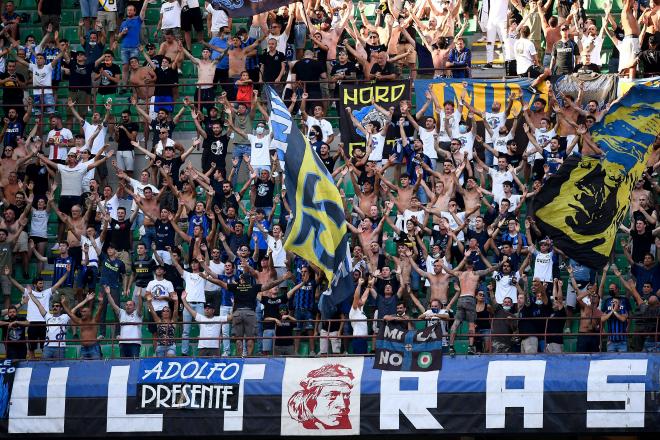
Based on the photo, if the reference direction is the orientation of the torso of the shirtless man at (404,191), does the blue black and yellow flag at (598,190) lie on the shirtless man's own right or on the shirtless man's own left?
on the shirtless man's own left

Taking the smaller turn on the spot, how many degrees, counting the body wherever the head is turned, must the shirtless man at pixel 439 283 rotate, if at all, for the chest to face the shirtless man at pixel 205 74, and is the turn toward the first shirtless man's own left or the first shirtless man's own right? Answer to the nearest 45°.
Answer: approximately 135° to the first shirtless man's own right

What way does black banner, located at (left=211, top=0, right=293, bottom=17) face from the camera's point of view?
toward the camera

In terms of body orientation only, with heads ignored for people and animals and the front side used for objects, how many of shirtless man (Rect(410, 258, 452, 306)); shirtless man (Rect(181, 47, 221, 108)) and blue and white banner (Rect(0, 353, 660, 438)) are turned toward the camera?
3

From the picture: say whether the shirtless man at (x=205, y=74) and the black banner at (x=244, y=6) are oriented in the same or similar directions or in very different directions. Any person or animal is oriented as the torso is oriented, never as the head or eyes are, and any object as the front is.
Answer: same or similar directions

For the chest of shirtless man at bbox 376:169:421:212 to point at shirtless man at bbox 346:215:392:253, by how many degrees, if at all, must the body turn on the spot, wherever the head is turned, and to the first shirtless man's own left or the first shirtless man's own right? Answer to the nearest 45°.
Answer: approximately 45° to the first shirtless man's own right

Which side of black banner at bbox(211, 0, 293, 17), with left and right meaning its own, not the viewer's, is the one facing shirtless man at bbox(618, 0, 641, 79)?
left

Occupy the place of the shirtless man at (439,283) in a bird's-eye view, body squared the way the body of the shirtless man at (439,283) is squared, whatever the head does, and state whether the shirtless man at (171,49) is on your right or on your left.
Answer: on your right

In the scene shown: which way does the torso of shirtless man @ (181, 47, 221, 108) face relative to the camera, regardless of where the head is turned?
toward the camera

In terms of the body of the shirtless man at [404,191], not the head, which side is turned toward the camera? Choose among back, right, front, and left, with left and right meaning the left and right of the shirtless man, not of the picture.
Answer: front

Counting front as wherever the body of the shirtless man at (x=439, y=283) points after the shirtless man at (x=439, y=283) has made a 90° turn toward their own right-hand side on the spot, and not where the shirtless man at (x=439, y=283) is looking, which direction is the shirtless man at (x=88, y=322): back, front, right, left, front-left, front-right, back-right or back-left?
front
